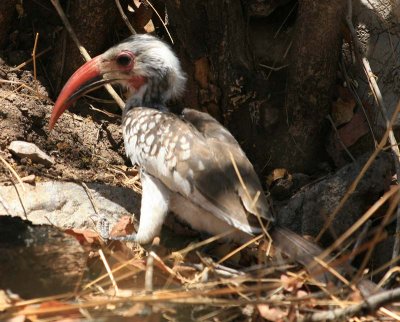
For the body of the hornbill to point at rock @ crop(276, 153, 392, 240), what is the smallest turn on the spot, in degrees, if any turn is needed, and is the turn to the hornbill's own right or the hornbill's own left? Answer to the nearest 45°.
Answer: approximately 180°

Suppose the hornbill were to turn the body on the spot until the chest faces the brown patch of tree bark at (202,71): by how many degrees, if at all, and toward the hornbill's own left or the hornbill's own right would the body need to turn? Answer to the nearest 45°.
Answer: approximately 90° to the hornbill's own right

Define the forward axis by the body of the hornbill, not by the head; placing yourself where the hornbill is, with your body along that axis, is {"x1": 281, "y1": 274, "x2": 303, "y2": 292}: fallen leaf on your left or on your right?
on your left

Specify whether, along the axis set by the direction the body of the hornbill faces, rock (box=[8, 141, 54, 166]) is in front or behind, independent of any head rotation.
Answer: in front

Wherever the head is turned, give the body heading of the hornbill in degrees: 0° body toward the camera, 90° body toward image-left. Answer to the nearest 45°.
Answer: approximately 90°

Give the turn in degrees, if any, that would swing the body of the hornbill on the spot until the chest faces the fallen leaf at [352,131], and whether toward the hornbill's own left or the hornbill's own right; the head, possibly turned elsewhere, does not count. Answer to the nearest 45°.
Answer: approximately 135° to the hornbill's own right

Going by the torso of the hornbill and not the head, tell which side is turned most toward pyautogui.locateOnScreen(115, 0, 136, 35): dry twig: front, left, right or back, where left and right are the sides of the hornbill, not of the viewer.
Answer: right

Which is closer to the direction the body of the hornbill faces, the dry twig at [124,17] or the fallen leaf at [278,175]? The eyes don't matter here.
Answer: the dry twig
